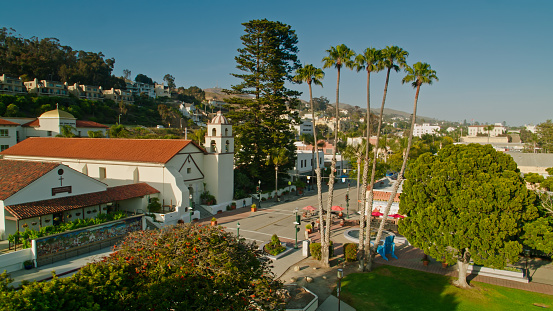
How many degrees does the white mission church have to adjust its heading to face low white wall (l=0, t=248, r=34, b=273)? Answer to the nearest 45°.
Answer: approximately 90° to its right

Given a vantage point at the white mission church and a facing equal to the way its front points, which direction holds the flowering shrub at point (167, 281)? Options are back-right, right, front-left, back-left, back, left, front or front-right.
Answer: front-right

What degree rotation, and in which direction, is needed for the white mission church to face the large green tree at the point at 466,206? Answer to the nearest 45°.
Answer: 0° — it already faces it

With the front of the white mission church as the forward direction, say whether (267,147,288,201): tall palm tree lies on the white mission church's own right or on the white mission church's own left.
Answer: on the white mission church's own left

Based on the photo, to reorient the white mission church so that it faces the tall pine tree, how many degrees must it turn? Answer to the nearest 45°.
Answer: approximately 45° to its left

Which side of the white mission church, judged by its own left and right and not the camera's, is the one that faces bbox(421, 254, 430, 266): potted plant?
front

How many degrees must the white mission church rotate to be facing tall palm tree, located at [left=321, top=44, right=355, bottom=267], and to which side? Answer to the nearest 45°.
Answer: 0° — it already faces it

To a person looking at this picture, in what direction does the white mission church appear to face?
facing the viewer and to the right of the viewer
